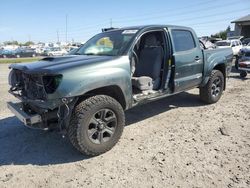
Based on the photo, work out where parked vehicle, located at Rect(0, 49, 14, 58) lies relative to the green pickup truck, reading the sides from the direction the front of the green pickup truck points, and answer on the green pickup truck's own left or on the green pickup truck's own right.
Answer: on the green pickup truck's own right

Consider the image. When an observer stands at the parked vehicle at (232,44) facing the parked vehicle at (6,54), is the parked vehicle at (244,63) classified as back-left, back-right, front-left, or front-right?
back-left

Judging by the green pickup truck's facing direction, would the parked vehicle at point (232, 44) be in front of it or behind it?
behind

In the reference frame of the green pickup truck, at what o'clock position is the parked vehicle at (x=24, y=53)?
The parked vehicle is roughly at 4 o'clock from the green pickup truck.

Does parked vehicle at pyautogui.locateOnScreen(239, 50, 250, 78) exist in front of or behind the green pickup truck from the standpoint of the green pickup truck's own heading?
behind

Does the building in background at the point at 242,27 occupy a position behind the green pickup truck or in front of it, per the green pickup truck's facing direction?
behind

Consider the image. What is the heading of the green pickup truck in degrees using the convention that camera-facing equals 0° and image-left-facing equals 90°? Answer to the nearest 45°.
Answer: approximately 45°
